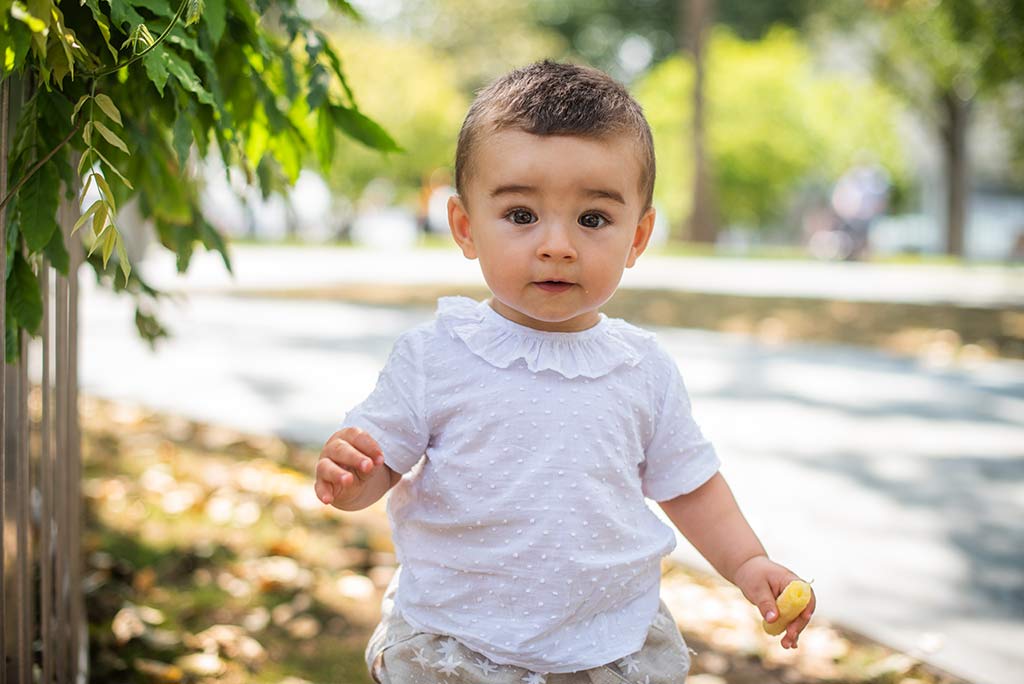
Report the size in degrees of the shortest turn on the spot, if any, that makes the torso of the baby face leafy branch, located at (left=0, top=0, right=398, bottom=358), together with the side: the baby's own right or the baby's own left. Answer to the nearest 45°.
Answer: approximately 90° to the baby's own right

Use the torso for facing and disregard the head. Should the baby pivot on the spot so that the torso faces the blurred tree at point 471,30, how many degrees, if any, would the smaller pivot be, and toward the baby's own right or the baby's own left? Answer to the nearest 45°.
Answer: approximately 180°

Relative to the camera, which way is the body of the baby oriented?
toward the camera

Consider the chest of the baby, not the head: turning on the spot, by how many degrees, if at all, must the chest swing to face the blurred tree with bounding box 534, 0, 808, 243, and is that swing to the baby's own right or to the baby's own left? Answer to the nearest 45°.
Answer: approximately 180°

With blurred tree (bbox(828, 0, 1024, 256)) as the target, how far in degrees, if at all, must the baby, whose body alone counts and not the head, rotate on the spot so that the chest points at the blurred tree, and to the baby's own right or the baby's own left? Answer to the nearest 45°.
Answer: approximately 180°

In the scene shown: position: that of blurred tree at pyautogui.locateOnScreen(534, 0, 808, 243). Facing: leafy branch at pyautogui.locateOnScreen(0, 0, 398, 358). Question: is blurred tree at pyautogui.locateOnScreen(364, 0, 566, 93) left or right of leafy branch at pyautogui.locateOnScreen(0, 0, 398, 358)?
right
